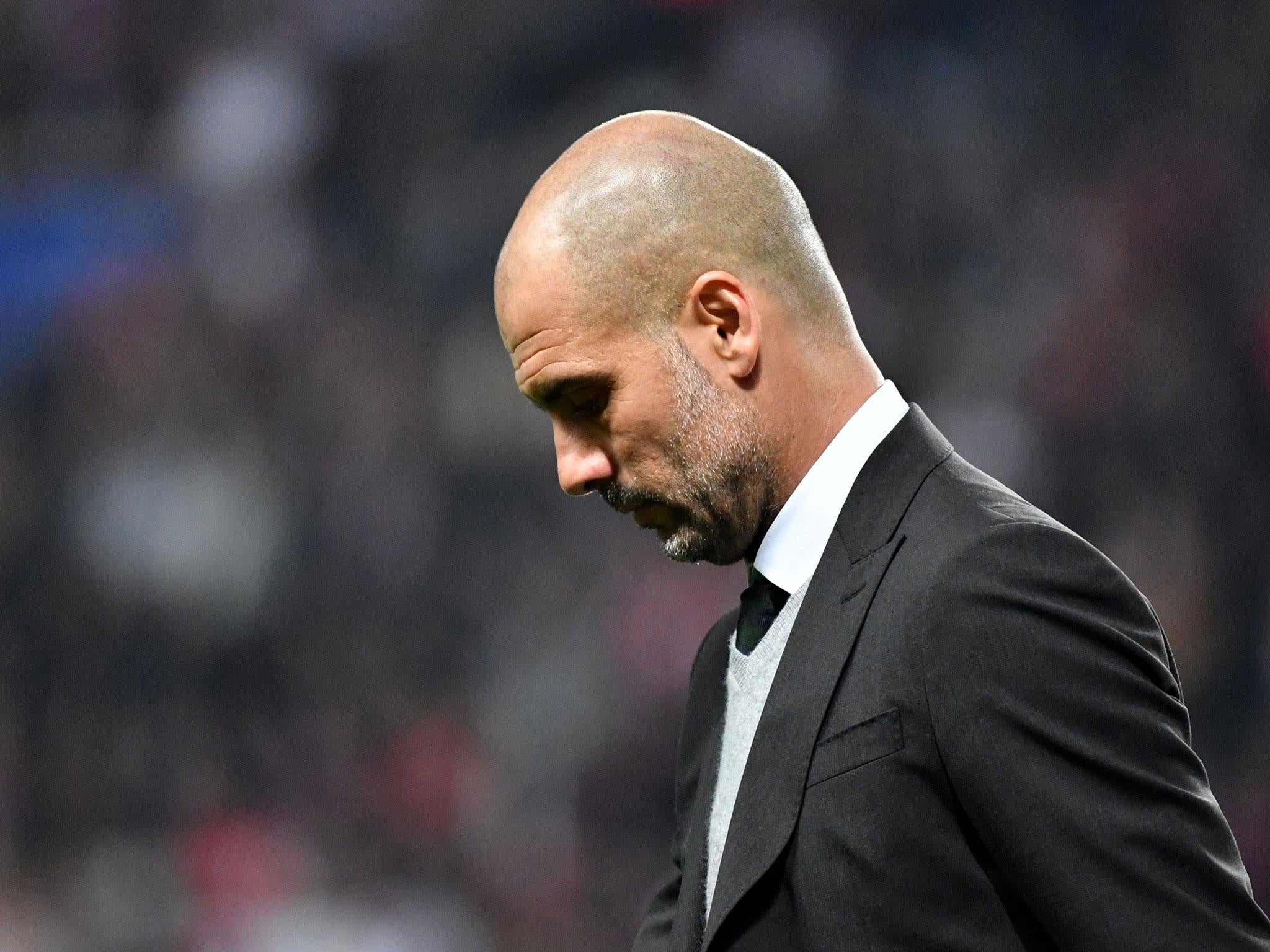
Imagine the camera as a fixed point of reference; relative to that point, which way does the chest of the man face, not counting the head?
to the viewer's left

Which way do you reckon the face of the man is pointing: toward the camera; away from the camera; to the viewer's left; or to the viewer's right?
to the viewer's left
